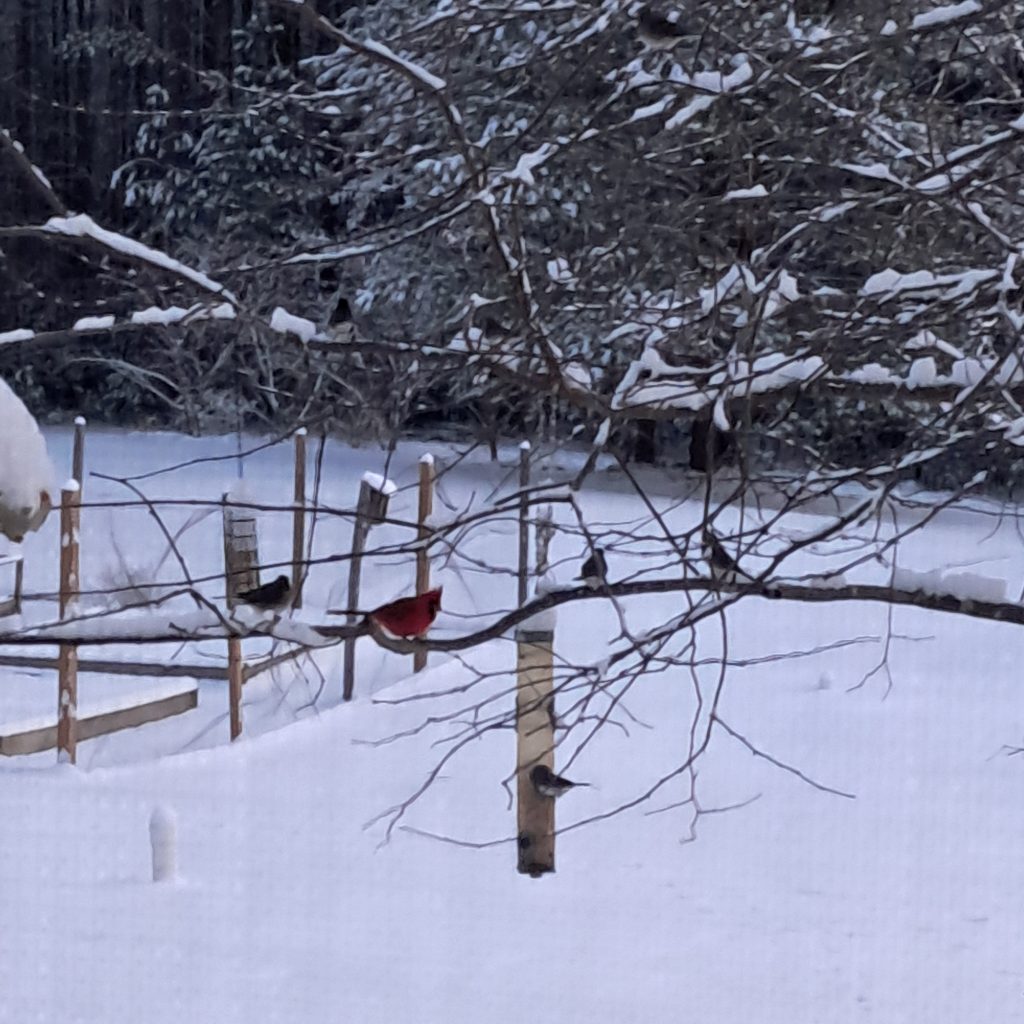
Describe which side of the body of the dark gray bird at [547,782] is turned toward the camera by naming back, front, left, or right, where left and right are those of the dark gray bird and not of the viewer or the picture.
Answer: left

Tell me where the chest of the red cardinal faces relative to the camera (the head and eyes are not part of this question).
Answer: to the viewer's right

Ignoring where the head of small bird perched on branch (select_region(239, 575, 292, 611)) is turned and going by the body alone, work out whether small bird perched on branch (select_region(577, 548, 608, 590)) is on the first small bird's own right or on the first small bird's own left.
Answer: on the first small bird's own right

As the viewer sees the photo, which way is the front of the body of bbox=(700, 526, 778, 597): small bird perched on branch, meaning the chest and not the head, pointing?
to the viewer's left

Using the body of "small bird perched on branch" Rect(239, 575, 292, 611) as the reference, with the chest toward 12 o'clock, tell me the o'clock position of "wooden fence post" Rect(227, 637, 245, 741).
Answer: The wooden fence post is roughly at 9 o'clock from the small bird perched on branch.

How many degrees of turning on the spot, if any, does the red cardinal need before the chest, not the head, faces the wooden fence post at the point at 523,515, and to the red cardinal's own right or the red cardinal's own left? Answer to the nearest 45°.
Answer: approximately 90° to the red cardinal's own left

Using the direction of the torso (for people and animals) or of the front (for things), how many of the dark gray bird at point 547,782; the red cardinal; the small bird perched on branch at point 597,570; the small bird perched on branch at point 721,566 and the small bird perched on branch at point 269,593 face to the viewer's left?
2
